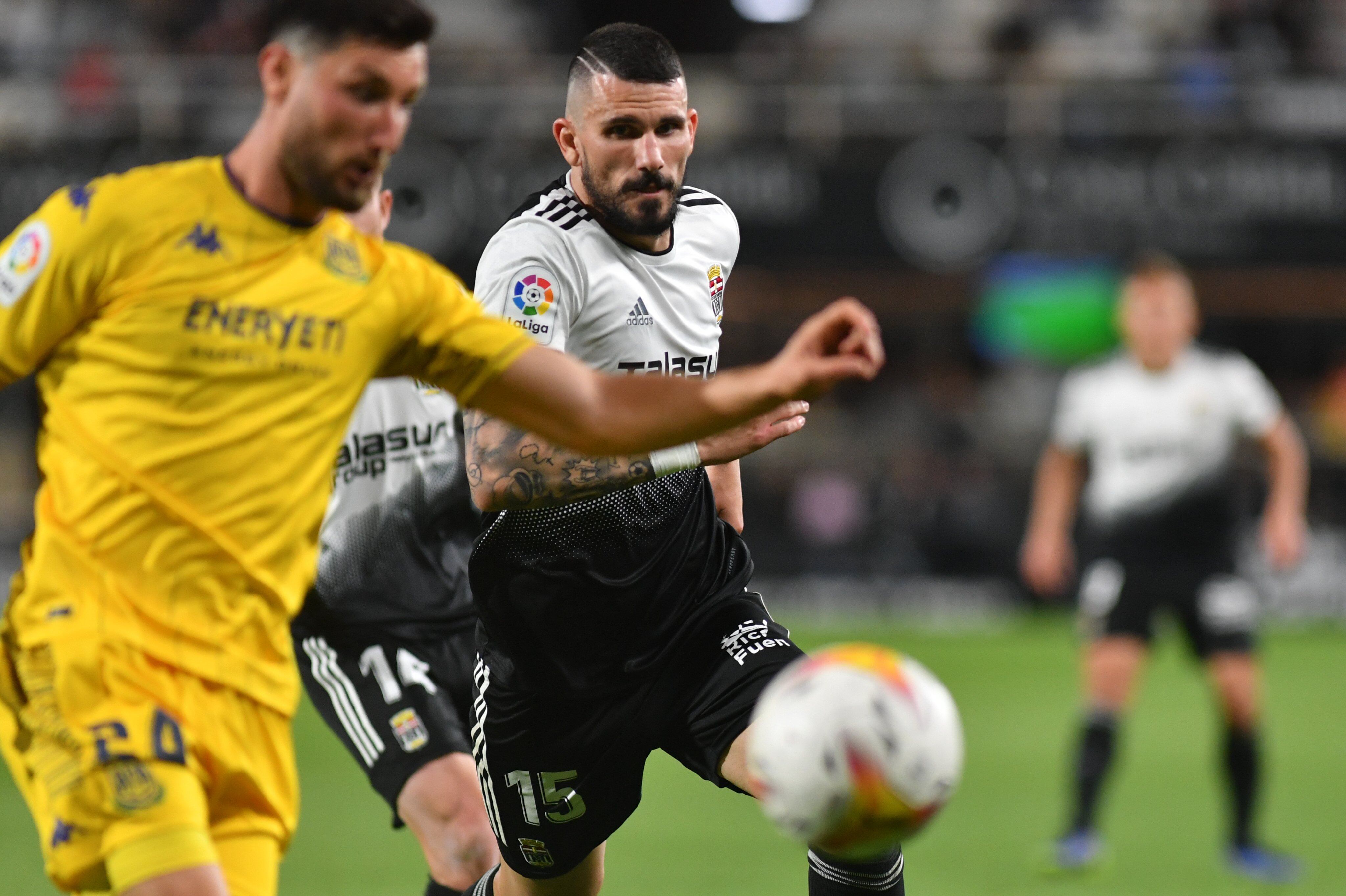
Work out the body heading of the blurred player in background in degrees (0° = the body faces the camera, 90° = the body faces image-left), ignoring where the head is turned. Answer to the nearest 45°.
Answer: approximately 0°

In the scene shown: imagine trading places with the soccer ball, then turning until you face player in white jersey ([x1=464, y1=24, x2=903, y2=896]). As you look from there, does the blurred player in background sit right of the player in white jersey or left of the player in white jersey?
right

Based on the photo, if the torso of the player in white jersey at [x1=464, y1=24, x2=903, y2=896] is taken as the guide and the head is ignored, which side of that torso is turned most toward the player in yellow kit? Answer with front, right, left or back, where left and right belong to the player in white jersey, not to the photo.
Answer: right

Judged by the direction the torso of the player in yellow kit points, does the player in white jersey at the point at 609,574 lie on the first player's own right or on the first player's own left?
on the first player's own left

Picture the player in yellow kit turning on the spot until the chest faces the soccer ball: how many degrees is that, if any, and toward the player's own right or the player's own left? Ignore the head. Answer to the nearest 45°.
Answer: approximately 45° to the player's own left

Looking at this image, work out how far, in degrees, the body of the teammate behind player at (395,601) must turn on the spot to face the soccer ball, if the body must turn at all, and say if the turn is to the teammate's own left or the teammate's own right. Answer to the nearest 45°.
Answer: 0° — they already face it

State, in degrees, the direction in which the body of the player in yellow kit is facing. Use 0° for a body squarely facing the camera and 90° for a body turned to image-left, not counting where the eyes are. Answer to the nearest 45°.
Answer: approximately 315°

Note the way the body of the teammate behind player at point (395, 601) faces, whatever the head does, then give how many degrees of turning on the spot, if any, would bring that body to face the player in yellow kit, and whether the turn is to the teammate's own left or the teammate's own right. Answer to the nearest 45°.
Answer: approximately 45° to the teammate's own right
